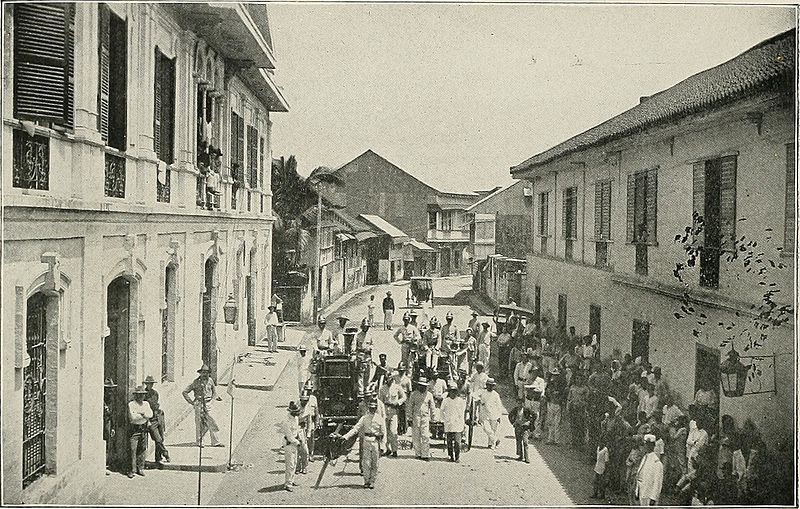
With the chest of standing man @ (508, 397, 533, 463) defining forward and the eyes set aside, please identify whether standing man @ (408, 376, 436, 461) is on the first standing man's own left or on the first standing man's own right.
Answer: on the first standing man's own right

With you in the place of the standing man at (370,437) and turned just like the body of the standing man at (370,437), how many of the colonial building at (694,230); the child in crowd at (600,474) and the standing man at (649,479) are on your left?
3

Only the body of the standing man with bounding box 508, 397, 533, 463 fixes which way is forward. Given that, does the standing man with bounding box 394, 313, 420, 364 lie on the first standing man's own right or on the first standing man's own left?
on the first standing man's own right

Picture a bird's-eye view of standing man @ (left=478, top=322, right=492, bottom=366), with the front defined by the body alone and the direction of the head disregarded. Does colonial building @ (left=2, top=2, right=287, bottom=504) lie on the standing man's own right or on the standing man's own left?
on the standing man's own right
